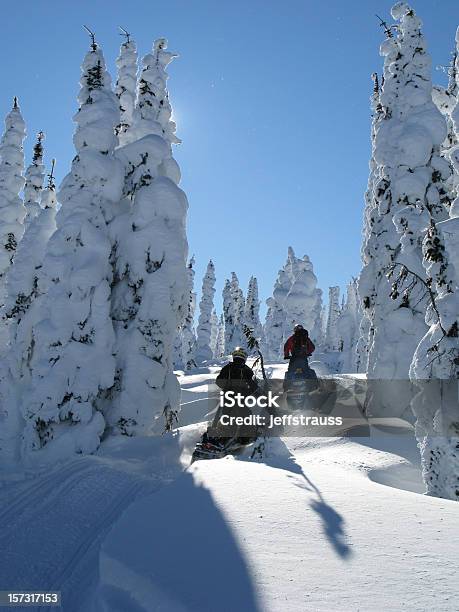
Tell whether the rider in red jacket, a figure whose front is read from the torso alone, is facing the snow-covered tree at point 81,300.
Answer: no

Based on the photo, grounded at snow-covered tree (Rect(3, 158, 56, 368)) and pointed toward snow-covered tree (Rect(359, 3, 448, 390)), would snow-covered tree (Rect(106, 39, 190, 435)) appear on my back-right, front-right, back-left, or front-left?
front-right

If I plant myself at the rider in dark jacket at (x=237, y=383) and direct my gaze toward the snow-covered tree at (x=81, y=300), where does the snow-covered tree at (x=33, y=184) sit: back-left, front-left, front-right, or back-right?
front-right

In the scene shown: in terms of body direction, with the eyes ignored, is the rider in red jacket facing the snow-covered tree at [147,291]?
no
